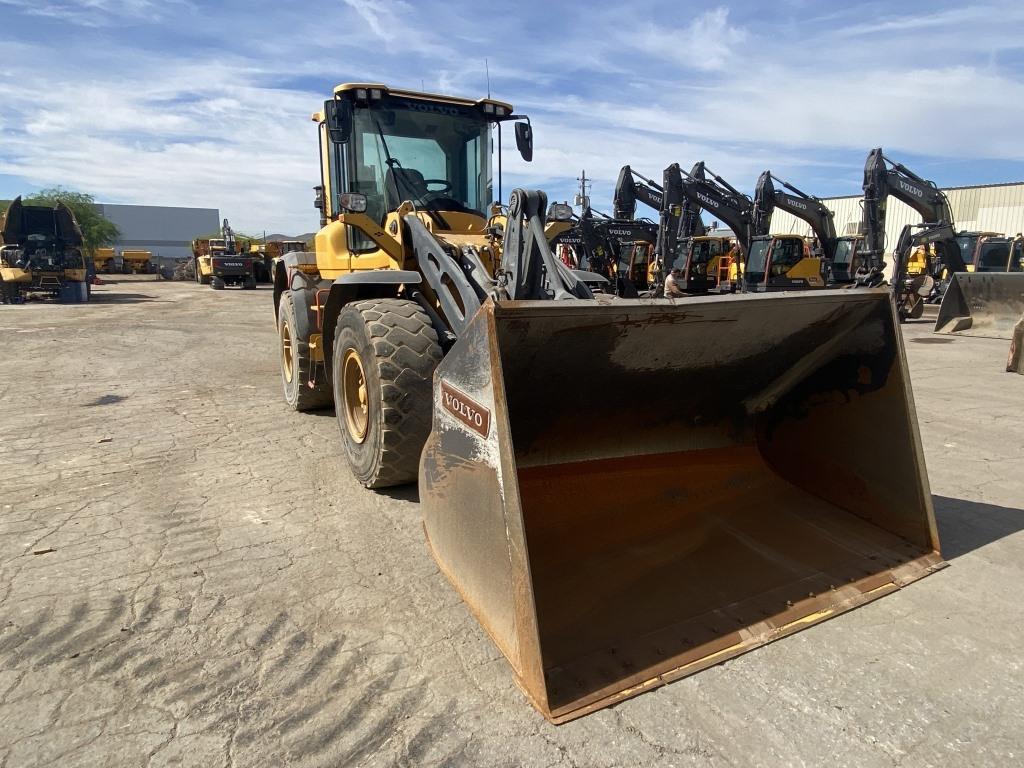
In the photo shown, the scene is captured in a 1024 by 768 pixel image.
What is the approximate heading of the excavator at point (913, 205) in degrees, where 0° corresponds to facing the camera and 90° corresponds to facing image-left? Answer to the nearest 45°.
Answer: approximately 45°

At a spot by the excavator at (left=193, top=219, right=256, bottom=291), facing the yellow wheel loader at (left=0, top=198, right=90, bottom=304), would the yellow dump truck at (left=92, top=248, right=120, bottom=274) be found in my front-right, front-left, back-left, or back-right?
back-right

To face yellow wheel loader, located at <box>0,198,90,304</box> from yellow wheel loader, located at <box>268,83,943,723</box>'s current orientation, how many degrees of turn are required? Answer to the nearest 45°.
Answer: approximately 180°
